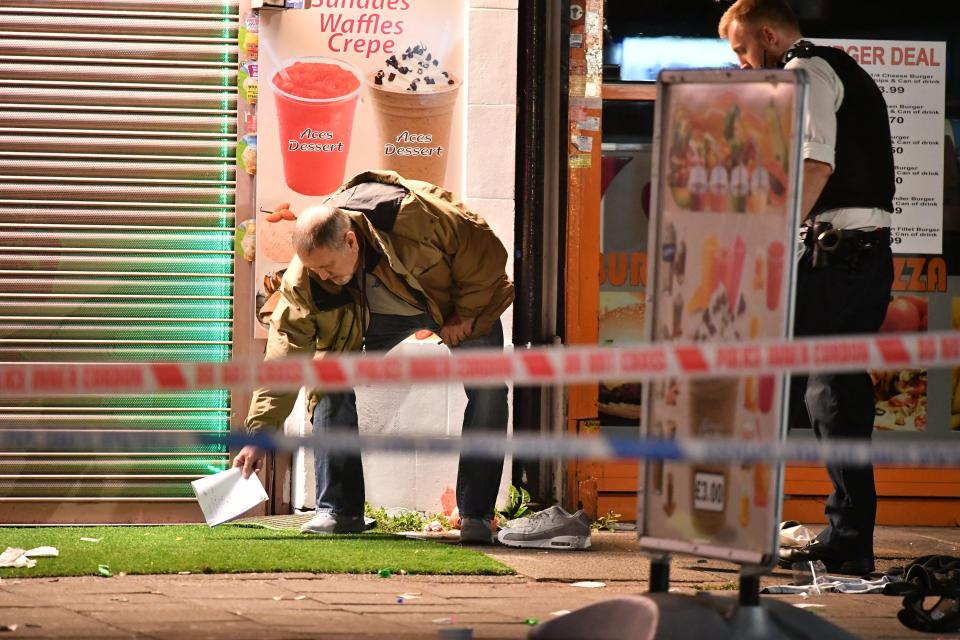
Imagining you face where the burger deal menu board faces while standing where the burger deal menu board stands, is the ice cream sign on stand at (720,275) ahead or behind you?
ahead

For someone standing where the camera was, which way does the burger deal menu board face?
facing the viewer

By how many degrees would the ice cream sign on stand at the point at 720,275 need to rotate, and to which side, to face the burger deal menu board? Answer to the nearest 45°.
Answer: approximately 180°

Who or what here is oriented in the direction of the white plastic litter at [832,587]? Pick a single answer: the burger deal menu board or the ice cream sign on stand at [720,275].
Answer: the burger deal menu board

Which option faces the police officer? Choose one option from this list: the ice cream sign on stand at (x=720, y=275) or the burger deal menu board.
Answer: the burger deal menu board

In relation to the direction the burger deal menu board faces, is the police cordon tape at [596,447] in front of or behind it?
in front

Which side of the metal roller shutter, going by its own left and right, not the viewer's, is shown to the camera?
front

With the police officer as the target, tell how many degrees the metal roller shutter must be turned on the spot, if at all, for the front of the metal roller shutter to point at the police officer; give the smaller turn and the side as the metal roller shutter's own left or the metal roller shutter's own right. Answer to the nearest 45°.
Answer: approximately 45° to the metal roller shutter's own left

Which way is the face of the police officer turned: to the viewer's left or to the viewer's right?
to the viewer's left

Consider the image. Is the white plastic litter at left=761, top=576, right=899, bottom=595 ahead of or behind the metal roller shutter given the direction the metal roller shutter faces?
ahead

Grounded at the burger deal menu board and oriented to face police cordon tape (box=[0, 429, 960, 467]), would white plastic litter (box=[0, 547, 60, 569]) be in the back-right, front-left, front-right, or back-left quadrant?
front-right

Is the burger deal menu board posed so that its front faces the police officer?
yes

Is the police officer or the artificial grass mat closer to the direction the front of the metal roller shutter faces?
the artificial grass mat

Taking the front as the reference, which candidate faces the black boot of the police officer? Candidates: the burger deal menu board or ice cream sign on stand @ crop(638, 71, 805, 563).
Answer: the burger deal menu board

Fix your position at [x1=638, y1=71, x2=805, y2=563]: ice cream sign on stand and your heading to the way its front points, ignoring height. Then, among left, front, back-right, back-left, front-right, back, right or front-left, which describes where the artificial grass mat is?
back-right

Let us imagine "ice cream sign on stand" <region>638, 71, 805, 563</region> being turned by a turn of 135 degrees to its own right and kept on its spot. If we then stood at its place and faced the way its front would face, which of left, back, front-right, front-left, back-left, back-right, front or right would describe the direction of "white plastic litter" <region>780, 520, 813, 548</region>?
front-right

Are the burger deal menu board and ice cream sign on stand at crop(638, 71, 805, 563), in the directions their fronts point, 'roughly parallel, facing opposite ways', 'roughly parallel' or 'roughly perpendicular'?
roughly parallel

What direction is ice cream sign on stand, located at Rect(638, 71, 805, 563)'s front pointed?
toward the camera

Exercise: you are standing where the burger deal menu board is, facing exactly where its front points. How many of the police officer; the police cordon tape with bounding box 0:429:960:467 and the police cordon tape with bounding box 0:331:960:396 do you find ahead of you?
3
